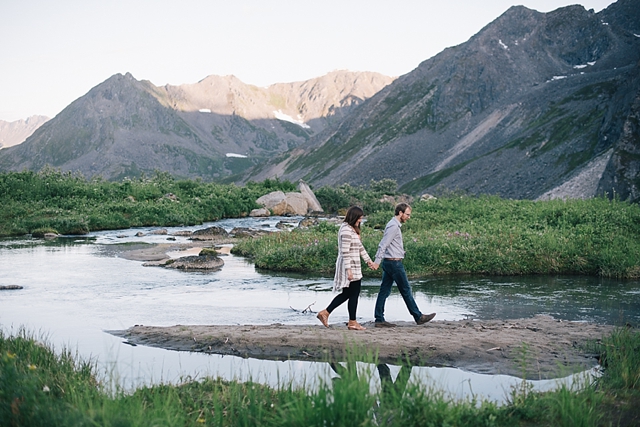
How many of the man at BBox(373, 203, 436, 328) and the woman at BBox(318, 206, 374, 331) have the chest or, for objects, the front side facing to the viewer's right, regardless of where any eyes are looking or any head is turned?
2

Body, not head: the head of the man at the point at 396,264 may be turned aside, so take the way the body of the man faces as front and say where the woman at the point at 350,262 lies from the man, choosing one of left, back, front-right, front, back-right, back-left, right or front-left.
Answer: back-right

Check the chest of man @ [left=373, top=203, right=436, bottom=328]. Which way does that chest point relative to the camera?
to the viewer's right

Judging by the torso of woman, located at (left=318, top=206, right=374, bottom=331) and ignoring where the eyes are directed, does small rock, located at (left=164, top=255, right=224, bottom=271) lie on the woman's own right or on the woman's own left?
on the woman's own left

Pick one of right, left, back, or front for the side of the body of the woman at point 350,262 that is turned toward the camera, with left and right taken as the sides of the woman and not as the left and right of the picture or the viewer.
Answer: right

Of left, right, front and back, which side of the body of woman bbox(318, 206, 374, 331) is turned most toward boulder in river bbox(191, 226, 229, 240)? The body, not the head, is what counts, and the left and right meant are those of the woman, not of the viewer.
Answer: left

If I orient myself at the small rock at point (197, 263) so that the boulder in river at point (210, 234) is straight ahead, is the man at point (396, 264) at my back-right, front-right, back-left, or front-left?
back-right

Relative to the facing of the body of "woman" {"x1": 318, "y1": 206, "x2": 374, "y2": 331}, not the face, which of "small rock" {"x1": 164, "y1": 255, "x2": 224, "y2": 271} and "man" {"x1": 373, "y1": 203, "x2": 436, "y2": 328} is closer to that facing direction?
the man
